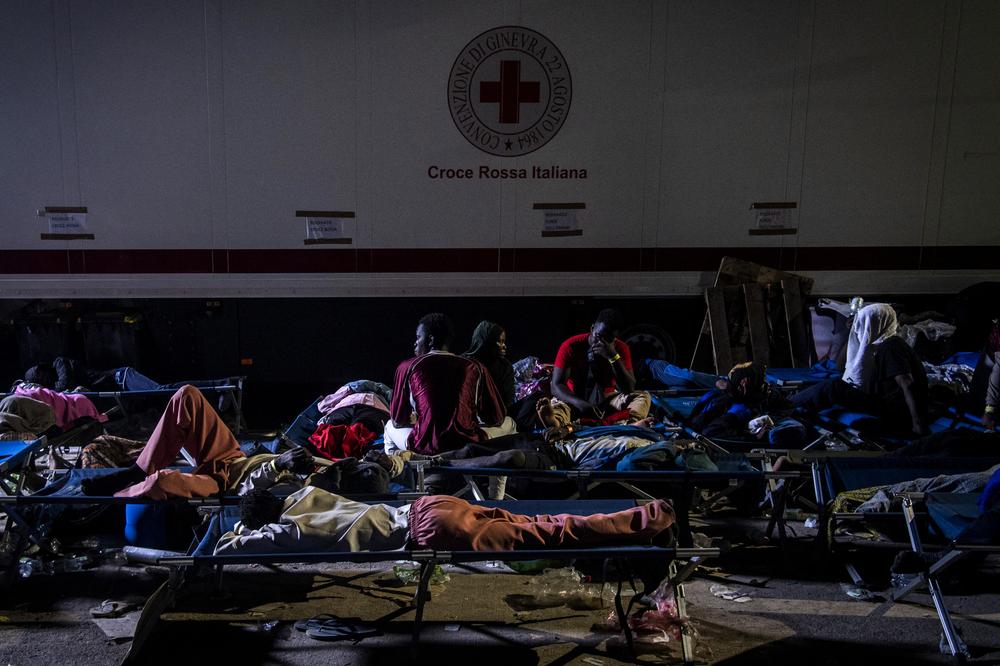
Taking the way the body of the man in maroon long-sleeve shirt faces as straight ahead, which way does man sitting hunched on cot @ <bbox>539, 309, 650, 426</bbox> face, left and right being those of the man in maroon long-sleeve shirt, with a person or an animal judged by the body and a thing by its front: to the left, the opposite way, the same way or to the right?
the opposite way

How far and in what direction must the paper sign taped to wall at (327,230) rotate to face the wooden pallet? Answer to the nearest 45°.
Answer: approximately 90° to its left

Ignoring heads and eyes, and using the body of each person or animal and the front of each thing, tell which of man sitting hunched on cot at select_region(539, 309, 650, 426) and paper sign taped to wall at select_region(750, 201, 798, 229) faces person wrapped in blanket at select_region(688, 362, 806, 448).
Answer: the paper sign taped to wall

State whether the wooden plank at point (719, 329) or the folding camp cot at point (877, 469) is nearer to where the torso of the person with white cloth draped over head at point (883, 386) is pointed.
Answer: the wooden plank

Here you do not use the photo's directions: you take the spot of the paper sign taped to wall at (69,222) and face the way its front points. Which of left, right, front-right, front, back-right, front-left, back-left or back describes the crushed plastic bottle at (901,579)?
front-left

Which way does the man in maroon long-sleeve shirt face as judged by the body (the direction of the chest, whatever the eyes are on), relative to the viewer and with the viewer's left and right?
facing away from the viewer

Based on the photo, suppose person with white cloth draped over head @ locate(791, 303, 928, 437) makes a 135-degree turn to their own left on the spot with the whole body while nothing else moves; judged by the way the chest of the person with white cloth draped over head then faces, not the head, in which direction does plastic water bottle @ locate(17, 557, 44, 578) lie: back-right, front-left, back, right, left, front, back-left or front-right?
right

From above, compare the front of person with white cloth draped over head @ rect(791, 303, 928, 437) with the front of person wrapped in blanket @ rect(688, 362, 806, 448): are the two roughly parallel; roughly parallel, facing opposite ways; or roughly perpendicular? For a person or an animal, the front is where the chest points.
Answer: roughly perpendicular

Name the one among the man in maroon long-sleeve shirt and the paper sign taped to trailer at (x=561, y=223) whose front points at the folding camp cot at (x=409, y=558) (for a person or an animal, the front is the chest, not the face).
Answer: the paper sign taped to trailer

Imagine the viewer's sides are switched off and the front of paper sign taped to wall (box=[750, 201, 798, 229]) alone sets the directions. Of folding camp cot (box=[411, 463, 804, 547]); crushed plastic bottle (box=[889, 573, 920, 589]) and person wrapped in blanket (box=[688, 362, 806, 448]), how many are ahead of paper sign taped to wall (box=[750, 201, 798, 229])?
3

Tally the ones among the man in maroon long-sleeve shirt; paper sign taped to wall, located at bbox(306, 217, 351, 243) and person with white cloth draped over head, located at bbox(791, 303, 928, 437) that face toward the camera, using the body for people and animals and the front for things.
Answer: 1

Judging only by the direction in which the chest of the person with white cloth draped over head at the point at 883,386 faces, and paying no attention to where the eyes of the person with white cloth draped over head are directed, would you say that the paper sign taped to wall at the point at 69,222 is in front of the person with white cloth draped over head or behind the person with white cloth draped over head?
in front

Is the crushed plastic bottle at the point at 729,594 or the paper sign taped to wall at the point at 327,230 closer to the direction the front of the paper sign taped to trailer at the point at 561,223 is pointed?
the crushed plastic bottle

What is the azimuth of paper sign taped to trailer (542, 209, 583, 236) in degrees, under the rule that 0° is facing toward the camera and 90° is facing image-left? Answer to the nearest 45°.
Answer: approximately 0°
